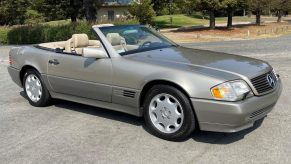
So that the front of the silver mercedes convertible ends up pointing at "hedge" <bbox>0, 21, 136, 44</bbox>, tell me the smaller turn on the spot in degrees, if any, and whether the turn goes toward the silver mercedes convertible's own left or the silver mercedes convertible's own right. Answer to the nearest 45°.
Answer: approximately 135° to the silver mercedes convertible's own left

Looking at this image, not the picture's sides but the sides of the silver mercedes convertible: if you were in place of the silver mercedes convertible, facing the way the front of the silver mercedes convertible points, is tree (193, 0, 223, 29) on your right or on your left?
on your left

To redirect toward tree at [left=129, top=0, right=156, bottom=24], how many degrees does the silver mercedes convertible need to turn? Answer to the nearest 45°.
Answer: approximately 135° to its left

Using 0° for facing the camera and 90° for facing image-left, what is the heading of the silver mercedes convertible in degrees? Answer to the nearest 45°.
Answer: approximately 315°

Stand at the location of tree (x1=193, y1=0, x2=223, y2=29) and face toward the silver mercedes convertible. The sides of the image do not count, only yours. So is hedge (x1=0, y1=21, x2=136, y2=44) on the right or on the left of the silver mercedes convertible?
right
